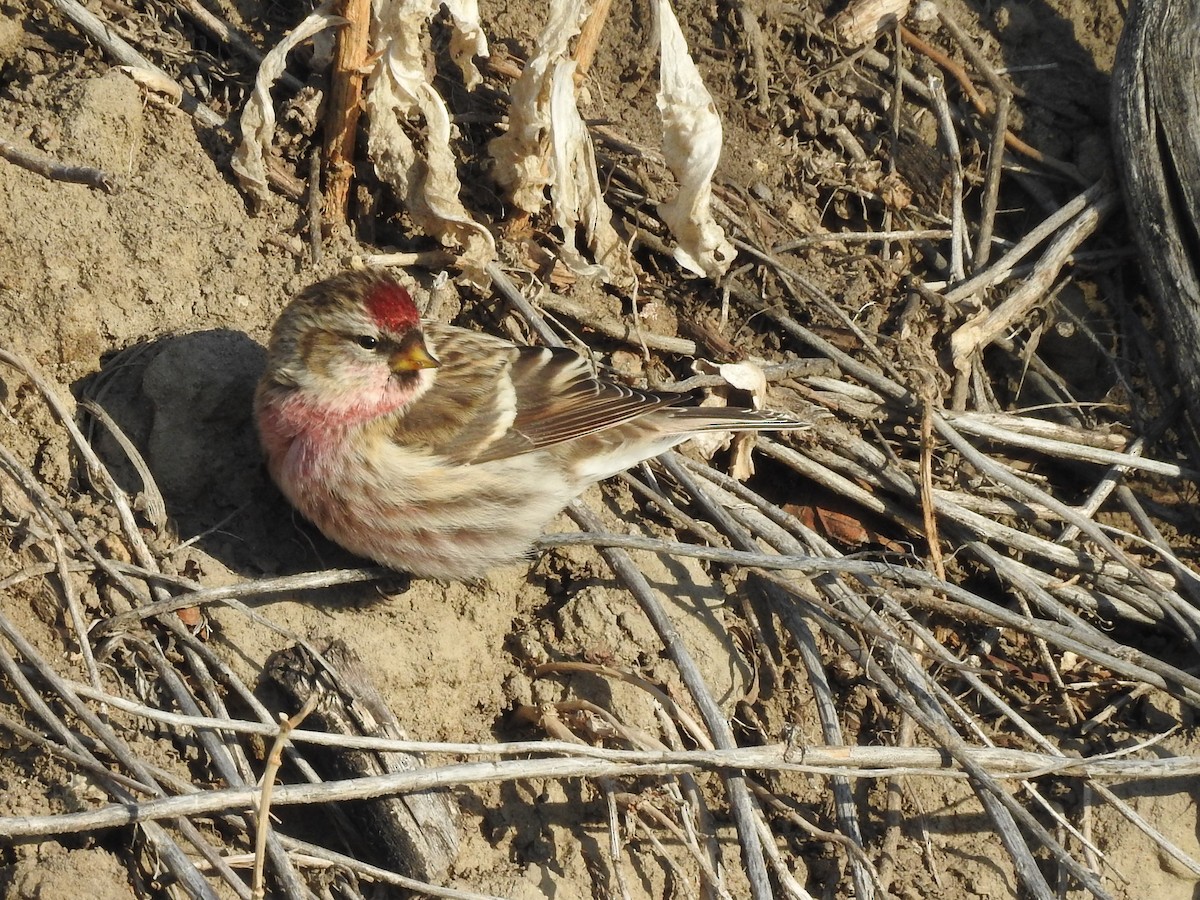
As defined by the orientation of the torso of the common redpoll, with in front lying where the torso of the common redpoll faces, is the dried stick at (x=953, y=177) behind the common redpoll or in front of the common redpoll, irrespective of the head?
behind

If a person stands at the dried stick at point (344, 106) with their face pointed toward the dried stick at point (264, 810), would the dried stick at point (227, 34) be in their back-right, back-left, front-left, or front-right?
back-right

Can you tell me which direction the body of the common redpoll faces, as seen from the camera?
to the viewer's left

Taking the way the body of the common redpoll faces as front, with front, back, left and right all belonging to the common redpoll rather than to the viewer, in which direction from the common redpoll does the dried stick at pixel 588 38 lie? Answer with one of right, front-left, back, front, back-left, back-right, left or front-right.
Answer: back-right

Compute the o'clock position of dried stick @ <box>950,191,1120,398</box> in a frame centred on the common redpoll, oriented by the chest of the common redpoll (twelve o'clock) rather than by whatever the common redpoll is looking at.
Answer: The dried stick is roughly at 5 o'clock from the common redpoll.
